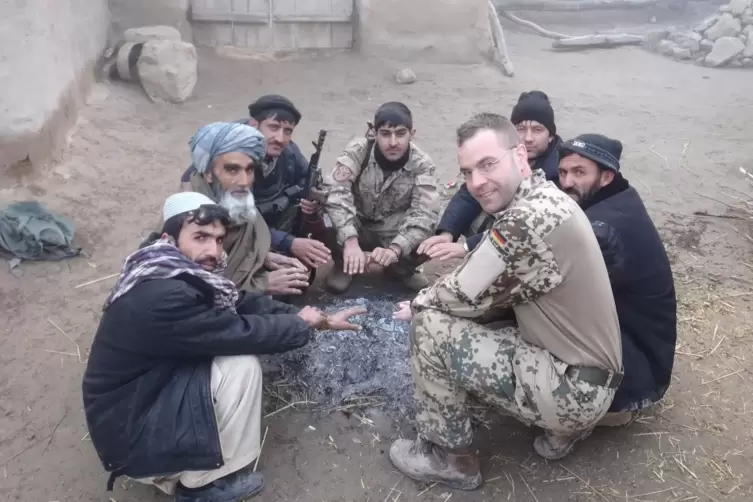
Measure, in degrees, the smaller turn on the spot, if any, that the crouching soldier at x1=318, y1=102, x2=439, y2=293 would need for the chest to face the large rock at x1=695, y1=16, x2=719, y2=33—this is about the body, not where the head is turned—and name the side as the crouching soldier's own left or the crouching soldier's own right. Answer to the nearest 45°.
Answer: approximately 135° to the crouching soldier's own left

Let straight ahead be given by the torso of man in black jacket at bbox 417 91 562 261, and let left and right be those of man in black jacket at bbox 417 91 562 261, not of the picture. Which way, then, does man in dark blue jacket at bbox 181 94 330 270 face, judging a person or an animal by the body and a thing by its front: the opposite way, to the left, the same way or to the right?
to the left

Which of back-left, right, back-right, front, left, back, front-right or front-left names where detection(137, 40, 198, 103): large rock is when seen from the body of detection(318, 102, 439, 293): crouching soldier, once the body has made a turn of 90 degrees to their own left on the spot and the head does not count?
back-left

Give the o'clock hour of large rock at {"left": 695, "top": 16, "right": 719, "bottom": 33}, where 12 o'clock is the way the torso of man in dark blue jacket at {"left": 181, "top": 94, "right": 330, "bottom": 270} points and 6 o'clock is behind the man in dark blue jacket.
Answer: The large rock is roughly at 9 o'clock from the man in dark blue jacket.

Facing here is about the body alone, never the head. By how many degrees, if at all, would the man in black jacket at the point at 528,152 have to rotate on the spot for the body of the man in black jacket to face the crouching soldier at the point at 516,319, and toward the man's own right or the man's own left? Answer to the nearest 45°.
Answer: approximately 45° to the man's own left

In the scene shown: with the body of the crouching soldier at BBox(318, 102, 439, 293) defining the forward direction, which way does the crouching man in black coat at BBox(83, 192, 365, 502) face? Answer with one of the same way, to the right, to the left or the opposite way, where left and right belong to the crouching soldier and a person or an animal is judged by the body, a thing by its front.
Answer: to the left

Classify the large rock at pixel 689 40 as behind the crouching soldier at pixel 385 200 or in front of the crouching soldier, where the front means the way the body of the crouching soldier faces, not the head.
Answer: behind

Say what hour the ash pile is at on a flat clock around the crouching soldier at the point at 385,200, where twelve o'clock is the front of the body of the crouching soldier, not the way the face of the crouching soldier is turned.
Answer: The ash pile is roughly at 12 o'clock from the crouching soldier.

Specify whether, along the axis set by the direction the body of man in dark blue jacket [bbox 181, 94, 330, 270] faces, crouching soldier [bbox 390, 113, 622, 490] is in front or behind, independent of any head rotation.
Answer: in front

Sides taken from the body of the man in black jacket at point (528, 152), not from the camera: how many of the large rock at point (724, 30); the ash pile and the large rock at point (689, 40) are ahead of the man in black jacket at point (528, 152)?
1

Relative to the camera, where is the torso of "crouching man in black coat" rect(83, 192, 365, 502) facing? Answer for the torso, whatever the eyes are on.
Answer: to the viewer's right

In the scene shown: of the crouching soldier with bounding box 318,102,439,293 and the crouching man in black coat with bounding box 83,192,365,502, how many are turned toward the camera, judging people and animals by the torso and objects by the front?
1

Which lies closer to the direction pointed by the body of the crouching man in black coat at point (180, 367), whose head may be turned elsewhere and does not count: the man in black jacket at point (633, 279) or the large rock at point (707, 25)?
the man in black jacket

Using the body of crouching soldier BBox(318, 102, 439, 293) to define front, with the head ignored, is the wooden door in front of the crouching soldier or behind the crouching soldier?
behind
